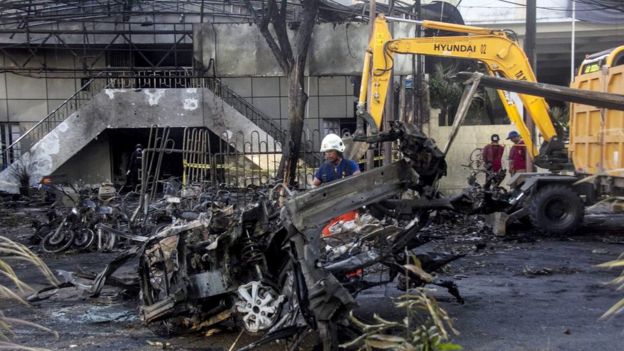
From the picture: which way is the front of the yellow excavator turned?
to the viewer's left

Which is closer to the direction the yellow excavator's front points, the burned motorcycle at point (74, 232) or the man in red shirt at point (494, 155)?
the burned motorcycle

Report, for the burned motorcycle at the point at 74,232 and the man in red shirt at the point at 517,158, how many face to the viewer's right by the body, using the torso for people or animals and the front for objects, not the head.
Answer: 0

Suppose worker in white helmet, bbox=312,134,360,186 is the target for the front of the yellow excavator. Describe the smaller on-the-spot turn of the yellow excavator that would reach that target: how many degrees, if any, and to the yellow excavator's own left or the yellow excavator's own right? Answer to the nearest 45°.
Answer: approximately 45° to the yellow excavator's own left

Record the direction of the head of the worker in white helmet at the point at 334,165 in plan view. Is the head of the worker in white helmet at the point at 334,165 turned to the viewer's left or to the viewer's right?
to the viewer's left

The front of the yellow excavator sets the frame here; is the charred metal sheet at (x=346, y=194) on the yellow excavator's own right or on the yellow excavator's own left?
on the yellow excavator's own left

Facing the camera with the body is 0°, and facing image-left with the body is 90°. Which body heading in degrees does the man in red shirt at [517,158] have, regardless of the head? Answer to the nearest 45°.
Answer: approximately 45°

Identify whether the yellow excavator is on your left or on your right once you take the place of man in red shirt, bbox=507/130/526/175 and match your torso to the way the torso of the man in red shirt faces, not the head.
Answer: on your left
